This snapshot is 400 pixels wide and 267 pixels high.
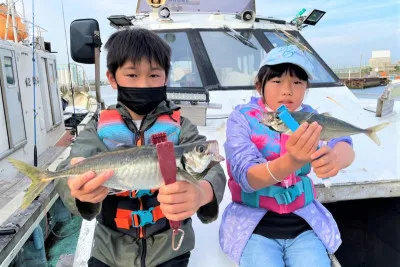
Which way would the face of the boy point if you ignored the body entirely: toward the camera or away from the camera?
toward the camera

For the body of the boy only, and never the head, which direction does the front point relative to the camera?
toward the camera

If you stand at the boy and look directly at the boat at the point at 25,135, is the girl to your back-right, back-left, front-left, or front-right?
back-right

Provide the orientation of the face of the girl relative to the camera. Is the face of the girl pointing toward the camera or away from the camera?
toward the camera

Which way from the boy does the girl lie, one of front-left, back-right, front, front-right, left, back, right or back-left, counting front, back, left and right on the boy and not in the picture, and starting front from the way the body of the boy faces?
left
